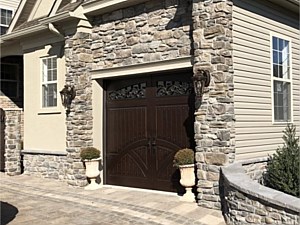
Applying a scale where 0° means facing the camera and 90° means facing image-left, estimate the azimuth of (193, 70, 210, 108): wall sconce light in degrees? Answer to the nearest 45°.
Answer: approximately 45°

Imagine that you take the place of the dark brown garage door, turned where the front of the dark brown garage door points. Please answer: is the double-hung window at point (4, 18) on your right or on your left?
on your right

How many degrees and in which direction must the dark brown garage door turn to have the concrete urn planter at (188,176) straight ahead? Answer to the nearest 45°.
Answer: approximately 90° to its left

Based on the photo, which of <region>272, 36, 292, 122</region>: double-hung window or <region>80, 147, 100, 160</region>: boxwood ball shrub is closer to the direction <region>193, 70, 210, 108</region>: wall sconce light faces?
the boxwood ball shrub

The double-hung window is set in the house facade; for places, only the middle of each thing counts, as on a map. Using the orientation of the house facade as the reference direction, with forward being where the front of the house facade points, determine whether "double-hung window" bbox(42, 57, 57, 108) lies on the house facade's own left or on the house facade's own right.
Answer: on the house facade's own right

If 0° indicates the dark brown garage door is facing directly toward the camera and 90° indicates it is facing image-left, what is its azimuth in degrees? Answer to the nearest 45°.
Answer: approximately 45°
